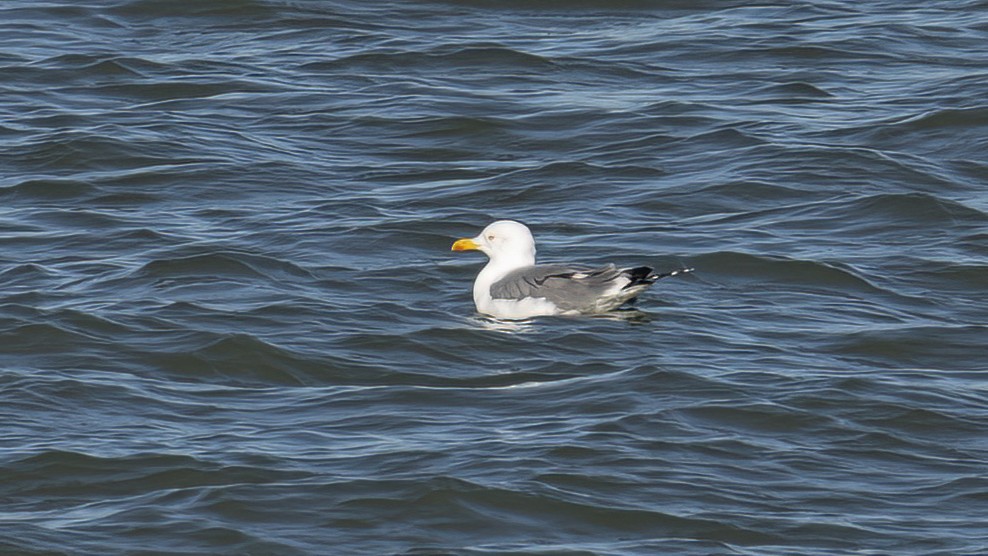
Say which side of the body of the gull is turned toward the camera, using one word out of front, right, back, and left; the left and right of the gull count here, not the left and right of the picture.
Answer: left
